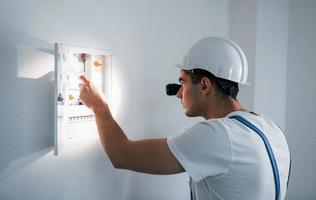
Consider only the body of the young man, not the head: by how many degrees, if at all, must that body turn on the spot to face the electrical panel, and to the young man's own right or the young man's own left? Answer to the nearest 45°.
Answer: approximately 45° to the young man's own left

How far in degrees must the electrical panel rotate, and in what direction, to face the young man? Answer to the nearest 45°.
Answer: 0° — it already faces them

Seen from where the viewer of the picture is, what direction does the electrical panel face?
facing the viewer and to the right of the viewer

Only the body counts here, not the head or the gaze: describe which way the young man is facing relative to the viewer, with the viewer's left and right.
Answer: facing away from the viewer and to the left of the viewer

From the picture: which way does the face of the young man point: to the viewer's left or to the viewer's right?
to the viewer's left
